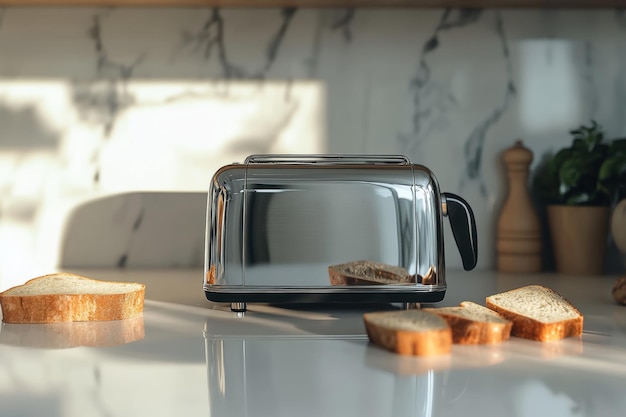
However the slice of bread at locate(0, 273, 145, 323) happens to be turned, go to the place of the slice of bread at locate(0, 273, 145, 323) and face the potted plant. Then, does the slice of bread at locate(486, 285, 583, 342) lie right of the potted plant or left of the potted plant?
right
